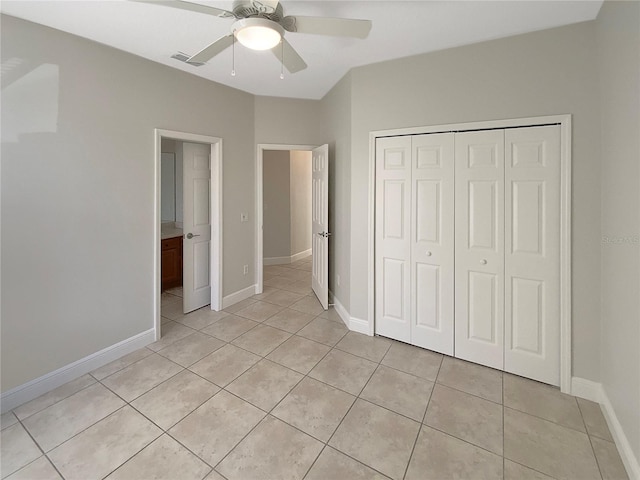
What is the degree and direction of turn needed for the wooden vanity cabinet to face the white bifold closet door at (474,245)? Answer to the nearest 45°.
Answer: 0° — it already faces it

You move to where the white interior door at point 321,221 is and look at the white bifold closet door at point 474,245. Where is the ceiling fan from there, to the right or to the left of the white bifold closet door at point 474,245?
right

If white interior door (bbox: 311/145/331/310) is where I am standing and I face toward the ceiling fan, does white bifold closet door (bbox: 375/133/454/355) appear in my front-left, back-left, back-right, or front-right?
front-left

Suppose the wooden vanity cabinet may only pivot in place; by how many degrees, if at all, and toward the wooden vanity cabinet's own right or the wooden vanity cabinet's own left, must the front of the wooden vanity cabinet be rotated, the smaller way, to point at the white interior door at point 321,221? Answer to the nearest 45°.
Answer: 0° — it already faces it

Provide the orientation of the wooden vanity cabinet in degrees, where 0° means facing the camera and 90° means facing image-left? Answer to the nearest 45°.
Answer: approximately 315°

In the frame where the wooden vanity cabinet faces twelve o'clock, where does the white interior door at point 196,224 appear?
The white interior door is roughly at 1 o'clock from the wooden vanity cabinet.

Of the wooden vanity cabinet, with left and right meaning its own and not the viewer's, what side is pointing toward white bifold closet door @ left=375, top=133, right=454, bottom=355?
front

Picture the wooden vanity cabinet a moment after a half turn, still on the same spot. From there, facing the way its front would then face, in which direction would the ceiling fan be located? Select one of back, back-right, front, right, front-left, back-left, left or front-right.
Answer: back-left
